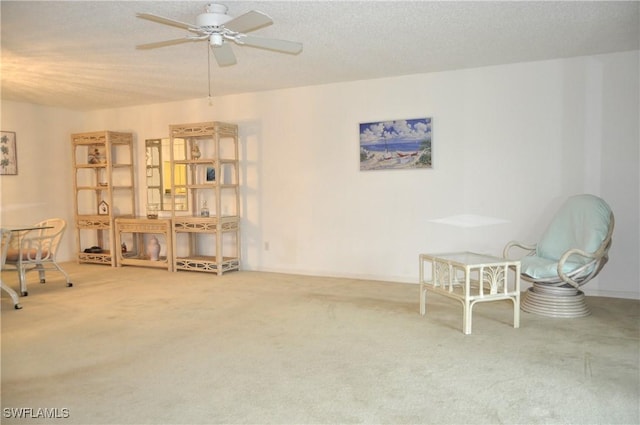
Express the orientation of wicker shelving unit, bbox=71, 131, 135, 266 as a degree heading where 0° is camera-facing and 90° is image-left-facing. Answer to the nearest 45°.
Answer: approximately 45°

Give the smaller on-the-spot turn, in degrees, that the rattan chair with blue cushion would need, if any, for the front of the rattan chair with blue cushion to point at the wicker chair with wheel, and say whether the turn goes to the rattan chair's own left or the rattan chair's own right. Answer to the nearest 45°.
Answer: approximately 45° to the rattan chair's own right

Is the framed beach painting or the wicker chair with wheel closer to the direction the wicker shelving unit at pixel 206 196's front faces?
the wicker chair with wheel

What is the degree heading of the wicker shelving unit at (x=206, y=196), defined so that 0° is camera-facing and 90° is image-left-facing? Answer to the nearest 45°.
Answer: approximately 45°

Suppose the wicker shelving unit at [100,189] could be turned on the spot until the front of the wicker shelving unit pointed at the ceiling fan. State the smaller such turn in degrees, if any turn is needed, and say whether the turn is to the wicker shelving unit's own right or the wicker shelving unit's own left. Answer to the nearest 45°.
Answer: approximately 45° to the wicker shelving unit's own left

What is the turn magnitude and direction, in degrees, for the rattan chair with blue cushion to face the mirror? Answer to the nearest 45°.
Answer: approximately 45° to its right

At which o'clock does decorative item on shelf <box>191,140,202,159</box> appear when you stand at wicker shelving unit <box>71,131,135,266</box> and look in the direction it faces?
The decorative item on shelf is roughly at 9 o'clock from the wicker shelving unit.

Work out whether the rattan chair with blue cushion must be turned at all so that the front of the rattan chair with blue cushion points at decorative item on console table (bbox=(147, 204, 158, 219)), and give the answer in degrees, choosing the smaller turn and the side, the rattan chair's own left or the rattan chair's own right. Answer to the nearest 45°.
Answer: approximately 45° to the rattan chair's own right

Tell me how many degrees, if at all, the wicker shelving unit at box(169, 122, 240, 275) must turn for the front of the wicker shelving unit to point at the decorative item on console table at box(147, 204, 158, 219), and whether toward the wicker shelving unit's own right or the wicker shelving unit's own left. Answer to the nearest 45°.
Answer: approximately 90° to the wicker shelving unit's own right

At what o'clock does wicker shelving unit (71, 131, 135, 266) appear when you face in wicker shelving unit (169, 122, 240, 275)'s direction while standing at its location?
wicker shelving unit (71, 131, 135, 266) is roughly at 3 o'clock from wicker shelving unit (169, 122, 240, 275).

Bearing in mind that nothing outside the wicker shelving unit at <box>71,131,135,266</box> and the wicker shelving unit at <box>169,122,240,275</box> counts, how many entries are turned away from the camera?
0

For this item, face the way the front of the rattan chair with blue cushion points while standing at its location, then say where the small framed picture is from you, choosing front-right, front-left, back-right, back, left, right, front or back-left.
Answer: front-right

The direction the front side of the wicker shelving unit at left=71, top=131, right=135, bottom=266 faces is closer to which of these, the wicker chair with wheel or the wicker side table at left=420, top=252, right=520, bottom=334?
the wicker chair with wheel
